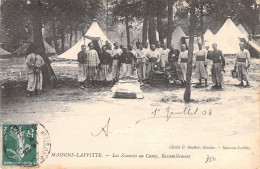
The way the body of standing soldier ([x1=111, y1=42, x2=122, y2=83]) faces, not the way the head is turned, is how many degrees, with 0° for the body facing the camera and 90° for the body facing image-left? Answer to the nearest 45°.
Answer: approximately 0°

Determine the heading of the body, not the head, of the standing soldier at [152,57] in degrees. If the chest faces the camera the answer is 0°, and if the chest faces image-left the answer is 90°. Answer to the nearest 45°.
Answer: approximately 0°

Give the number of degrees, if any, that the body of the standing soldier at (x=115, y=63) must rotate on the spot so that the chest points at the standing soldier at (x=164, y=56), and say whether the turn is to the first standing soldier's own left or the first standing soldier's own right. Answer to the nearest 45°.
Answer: approximately 90° to the first standing soldier's own left

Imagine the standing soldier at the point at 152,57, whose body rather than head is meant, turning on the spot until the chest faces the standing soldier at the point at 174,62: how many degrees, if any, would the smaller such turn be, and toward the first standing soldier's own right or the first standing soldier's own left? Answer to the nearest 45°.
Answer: approximately 45° to the first standing soldier's own left

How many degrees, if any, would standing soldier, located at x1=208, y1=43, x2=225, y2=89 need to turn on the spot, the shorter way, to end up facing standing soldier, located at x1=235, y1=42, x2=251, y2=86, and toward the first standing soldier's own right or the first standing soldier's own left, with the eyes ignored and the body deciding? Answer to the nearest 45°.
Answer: approximately 135° to the first standing soldier's own left

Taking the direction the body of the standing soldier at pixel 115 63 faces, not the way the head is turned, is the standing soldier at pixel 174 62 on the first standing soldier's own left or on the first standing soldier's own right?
on the first standing soldier's own left
